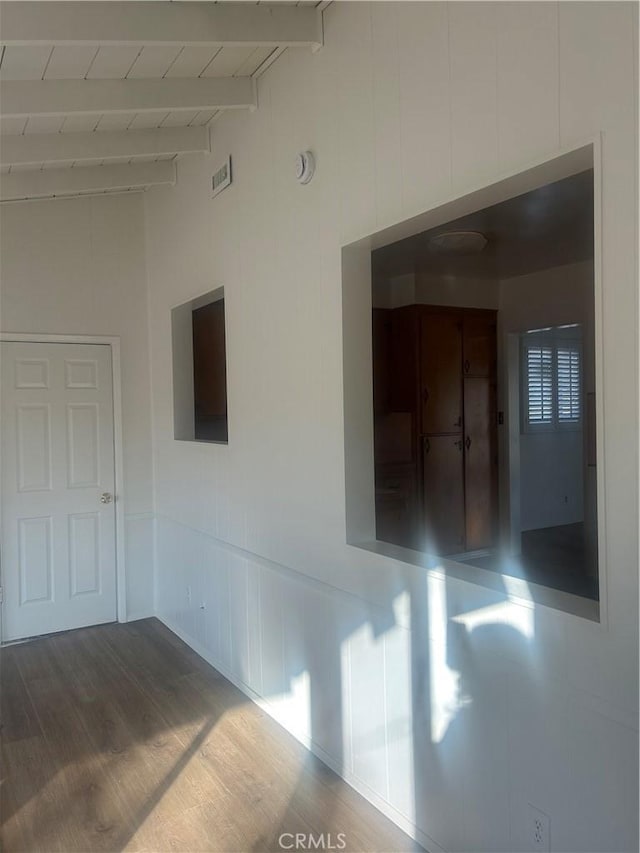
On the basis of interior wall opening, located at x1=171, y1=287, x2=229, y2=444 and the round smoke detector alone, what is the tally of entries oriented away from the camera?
0

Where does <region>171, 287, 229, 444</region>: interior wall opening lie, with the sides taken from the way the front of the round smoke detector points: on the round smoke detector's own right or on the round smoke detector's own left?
on the round smoke detector's own right

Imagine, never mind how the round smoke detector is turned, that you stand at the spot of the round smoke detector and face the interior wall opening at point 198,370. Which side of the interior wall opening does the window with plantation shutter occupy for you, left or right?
right

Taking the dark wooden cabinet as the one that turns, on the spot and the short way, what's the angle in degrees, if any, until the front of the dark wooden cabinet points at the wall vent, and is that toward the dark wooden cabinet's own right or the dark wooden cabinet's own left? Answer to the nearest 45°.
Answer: approximately 90° to the dark wooden cabinet's own right

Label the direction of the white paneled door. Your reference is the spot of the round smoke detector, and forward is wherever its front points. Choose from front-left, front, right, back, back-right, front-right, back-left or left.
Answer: right

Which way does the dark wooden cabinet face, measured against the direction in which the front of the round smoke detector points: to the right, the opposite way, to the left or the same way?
to the left

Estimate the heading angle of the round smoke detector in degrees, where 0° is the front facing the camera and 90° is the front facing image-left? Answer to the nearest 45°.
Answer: approximately 45°

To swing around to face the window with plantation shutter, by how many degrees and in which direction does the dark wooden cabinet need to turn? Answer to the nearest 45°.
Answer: approximately 90° to its left

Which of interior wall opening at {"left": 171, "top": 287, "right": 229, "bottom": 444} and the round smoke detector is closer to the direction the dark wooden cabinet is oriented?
the round smoke detector

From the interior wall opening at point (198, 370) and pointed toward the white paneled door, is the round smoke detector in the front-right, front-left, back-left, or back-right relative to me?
back-left
